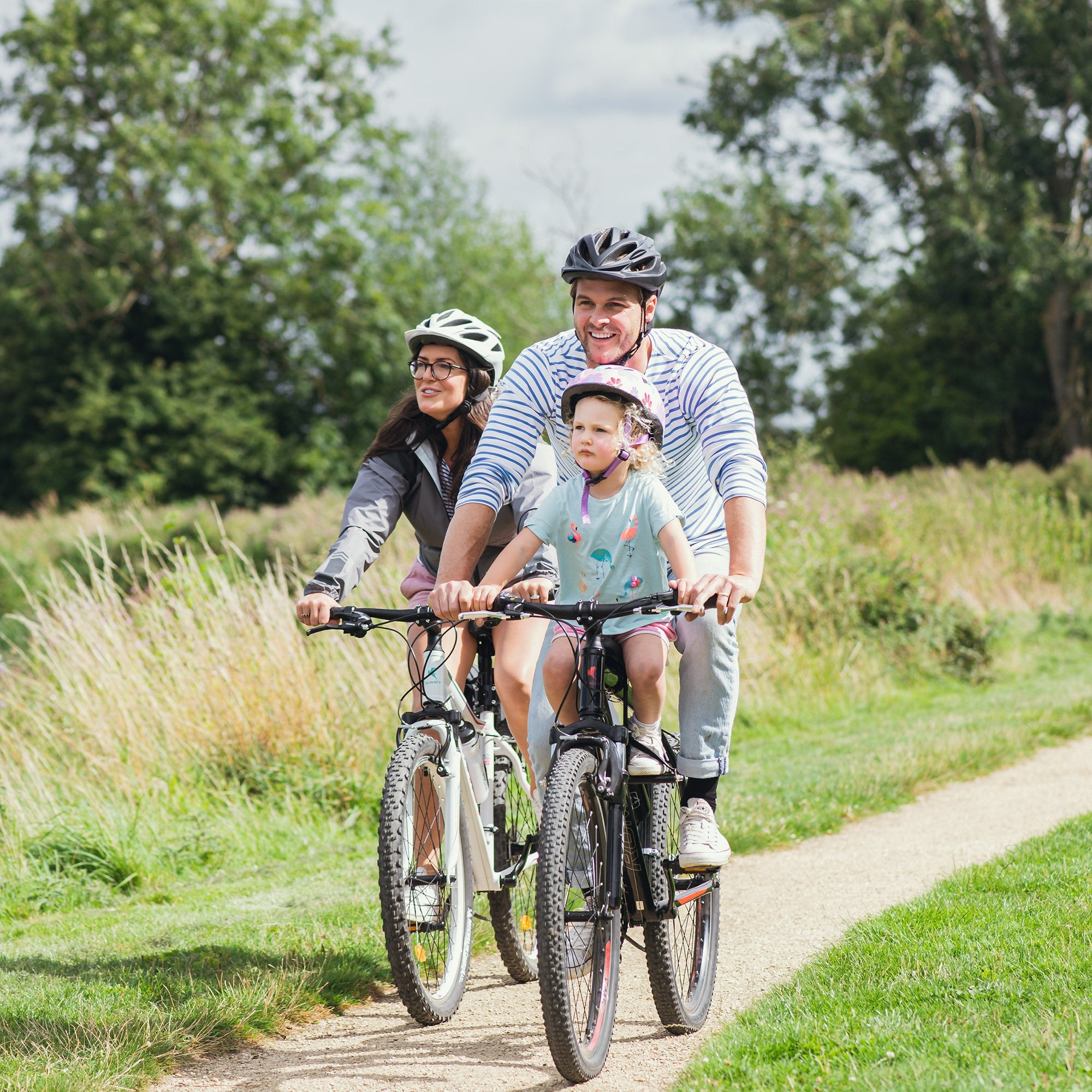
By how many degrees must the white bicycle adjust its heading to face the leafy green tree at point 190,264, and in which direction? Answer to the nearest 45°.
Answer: approximately 135° to its right

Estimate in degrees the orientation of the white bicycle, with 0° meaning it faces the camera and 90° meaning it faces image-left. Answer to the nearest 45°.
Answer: approximately 45°

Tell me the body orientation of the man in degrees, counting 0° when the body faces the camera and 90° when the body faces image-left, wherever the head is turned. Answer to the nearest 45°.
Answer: approximately 0°

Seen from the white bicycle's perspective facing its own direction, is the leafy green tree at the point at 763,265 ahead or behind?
behind

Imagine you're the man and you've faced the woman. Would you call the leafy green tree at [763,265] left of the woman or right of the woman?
right

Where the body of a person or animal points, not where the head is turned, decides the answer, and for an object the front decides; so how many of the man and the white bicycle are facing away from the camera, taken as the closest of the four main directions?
0
